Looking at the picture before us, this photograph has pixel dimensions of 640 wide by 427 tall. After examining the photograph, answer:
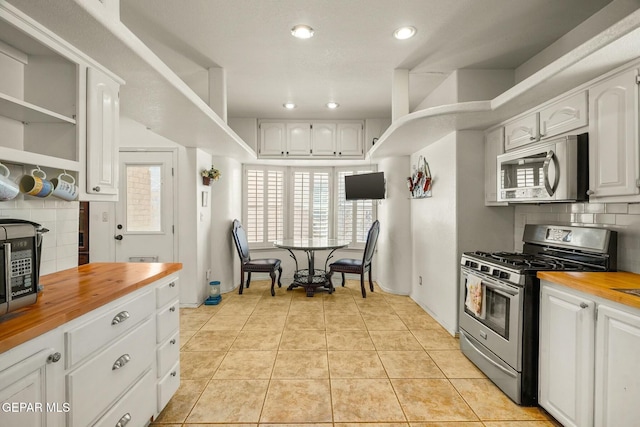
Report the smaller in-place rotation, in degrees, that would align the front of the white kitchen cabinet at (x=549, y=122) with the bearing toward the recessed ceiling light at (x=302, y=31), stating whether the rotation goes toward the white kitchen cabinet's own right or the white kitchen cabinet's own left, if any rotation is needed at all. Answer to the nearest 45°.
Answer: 0° — it already faces it

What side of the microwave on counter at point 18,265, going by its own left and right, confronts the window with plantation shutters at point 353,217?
left

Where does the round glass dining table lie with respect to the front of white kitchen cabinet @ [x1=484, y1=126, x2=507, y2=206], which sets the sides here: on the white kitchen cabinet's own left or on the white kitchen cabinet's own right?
on the white kitchen cabinet's own right

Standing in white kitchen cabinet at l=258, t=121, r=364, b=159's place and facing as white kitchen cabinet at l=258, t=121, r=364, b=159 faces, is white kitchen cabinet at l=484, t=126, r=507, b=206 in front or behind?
in front

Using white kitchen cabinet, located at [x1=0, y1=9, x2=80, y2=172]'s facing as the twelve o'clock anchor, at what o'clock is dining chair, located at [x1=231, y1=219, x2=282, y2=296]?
The dining chair is roughly at 9 o'clock from the white kitchen cabinet.

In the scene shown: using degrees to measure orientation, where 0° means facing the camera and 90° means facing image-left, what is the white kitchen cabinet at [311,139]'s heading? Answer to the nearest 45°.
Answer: approximately 0°

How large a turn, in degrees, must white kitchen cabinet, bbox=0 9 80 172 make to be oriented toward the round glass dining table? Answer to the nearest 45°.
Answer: approximately 90° to its left

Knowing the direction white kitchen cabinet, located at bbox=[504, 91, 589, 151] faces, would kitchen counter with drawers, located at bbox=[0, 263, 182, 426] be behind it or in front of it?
in front

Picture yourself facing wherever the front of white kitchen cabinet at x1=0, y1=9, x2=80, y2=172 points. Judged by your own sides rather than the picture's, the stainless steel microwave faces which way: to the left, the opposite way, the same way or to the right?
the opposite way

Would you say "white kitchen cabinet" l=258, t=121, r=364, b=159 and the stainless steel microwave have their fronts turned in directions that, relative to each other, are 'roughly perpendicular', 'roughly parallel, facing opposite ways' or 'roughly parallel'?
roughly perpendicular

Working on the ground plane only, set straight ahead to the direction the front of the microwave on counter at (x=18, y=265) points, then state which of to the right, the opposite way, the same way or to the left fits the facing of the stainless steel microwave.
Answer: the opposite way

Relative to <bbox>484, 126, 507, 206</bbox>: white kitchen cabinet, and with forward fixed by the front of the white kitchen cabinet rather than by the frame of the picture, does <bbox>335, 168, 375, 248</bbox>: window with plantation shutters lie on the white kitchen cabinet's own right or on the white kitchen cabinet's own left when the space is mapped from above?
on the white kitchen cabinet's own right
